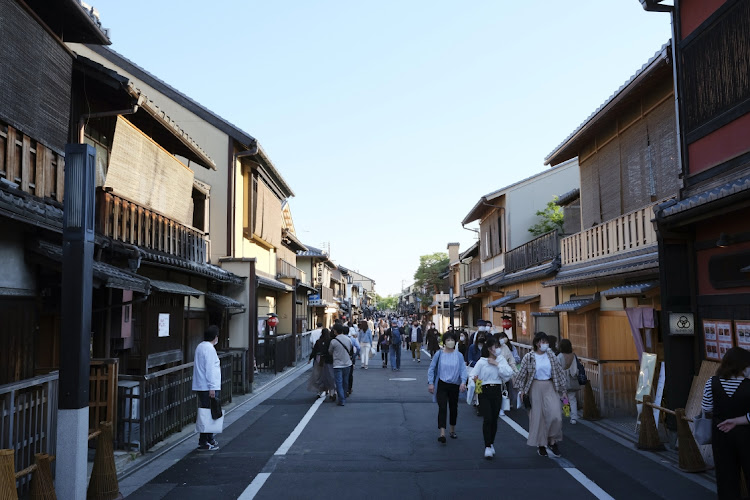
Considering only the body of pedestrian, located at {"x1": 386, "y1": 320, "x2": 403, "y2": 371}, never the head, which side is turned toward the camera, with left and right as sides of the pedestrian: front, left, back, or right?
back

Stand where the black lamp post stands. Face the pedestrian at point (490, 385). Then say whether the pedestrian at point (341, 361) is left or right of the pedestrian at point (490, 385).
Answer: left

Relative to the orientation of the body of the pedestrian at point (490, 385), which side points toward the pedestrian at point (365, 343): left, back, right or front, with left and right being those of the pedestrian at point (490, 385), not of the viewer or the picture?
back

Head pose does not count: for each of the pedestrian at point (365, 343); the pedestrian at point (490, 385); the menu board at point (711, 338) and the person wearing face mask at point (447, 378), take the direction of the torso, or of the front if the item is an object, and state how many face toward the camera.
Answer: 3

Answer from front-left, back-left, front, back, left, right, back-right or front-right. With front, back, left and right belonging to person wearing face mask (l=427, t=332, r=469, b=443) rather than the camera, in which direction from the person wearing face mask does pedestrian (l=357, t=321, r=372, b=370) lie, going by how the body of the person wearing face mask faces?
back
